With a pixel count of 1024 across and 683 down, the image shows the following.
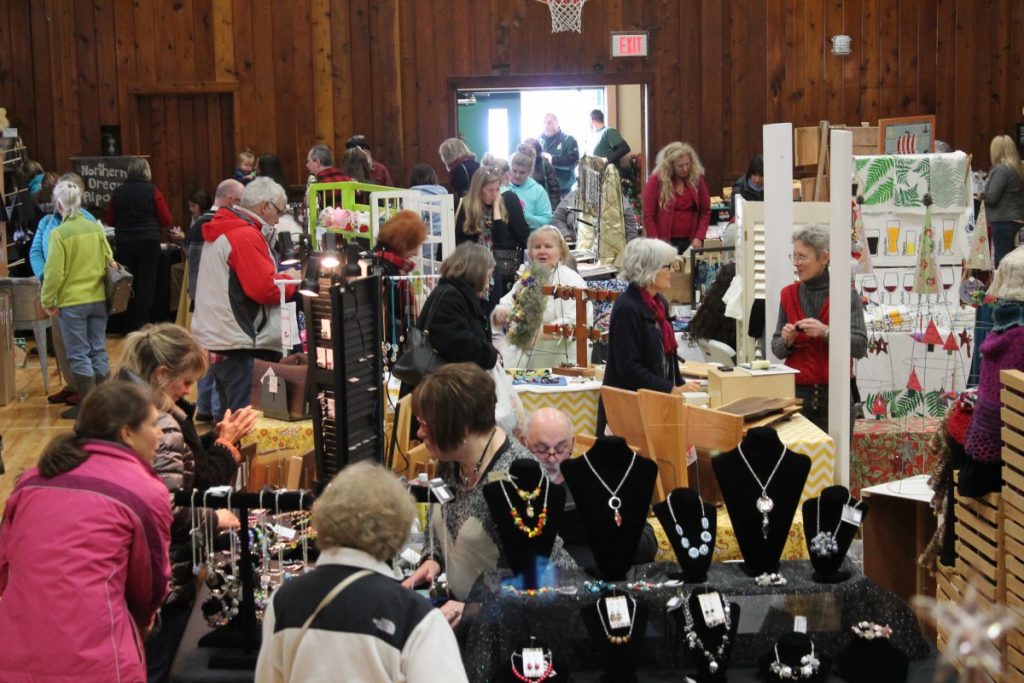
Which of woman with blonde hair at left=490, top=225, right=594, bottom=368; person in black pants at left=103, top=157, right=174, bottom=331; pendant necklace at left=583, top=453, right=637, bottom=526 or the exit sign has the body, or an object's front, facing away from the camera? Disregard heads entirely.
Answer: the person in black pants

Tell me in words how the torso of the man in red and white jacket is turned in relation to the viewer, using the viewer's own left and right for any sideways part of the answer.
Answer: facing to the right of the viewer

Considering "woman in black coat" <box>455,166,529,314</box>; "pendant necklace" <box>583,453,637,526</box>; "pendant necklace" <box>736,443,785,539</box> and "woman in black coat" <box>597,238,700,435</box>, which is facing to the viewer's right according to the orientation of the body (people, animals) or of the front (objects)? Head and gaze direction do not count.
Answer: "woman in black coat" <box>597,238,700,435</box>

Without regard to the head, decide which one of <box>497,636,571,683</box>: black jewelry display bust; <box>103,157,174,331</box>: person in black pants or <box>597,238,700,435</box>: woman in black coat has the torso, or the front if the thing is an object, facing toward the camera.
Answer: the black jewelry display bust

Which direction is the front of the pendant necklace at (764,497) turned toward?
toward the camera

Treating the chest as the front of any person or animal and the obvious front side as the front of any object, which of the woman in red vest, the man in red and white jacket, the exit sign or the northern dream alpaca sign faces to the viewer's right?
the man in red and white jacket

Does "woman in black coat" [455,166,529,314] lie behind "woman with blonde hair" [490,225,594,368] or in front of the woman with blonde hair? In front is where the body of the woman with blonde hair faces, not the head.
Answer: behind

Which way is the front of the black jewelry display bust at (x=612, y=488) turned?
toward the camera

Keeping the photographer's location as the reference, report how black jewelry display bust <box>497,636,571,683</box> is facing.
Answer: facing the viewer

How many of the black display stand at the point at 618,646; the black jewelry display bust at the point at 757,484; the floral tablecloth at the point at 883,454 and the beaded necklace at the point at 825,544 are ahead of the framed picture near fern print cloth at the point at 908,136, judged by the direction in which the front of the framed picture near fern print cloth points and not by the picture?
4

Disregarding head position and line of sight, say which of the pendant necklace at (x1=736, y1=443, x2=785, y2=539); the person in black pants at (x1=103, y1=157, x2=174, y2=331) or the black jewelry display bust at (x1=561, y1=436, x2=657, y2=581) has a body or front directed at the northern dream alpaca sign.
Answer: the person in black pants

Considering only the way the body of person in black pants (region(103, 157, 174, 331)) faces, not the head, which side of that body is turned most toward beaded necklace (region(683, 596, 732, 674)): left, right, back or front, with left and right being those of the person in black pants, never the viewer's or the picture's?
back

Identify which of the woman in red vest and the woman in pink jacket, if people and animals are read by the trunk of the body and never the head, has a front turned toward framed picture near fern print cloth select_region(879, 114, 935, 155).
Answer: the woman in pink jacket

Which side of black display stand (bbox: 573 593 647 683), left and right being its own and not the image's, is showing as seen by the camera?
front

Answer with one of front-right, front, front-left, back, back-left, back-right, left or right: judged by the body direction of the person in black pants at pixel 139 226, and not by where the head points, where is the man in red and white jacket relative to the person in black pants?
back

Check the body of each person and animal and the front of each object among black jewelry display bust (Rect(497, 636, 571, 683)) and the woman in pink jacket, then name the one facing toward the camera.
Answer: the black jewelry display bust

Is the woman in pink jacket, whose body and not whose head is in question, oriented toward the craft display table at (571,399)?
yes
